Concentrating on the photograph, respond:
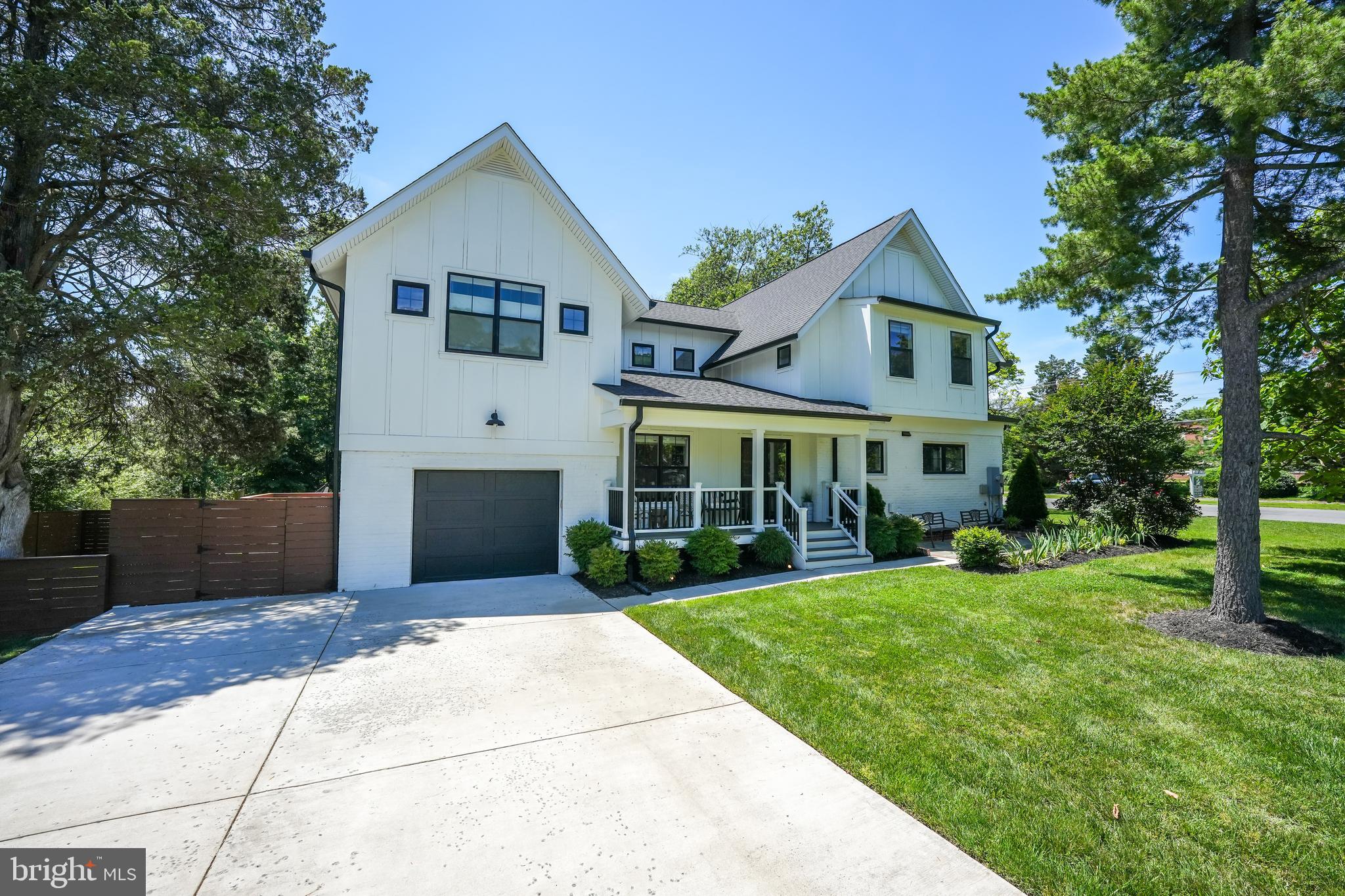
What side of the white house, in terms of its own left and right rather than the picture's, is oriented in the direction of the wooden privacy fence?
right

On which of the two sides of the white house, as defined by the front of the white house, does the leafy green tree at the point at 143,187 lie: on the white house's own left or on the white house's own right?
on the white house's own right

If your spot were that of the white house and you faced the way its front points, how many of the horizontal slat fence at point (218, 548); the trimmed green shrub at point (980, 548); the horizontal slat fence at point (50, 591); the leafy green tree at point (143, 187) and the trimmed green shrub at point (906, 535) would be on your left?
2

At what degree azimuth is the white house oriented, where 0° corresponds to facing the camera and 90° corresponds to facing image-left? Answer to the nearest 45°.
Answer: approximately 0°

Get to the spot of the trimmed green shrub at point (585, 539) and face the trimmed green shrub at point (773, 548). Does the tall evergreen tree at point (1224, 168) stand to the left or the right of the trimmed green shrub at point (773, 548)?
right

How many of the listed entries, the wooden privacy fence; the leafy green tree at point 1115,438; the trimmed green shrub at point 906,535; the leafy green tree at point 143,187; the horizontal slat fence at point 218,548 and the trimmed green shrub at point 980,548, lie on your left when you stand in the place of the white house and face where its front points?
3

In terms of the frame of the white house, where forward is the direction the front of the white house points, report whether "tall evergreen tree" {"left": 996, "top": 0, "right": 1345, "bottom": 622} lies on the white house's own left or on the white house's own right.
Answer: on the white house's own left

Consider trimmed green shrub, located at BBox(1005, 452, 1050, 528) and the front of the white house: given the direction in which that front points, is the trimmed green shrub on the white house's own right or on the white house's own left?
on the white house's own left

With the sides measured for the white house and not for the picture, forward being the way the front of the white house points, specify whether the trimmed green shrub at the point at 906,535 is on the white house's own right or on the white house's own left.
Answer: on the white house's own left

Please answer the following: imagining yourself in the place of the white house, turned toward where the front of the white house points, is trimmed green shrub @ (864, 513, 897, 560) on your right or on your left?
on your left

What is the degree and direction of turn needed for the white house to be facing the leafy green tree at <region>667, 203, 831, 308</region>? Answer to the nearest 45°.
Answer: approximately 180°
